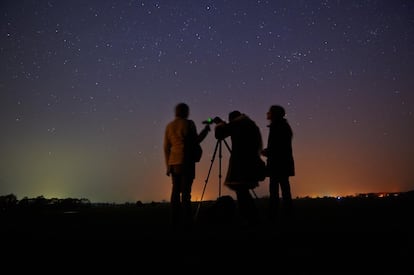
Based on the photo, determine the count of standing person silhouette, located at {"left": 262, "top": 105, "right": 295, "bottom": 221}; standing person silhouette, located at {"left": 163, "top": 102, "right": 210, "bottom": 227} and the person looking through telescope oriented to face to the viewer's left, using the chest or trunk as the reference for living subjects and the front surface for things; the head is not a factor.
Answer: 2

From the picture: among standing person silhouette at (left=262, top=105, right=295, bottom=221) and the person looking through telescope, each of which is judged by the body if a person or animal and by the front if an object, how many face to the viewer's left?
2

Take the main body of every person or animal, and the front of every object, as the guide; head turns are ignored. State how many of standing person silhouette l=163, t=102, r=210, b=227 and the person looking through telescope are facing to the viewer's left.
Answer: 1

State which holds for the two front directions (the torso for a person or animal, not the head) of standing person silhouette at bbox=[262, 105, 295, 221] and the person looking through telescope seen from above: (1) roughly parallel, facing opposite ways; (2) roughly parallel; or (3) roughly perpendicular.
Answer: roughly parallel

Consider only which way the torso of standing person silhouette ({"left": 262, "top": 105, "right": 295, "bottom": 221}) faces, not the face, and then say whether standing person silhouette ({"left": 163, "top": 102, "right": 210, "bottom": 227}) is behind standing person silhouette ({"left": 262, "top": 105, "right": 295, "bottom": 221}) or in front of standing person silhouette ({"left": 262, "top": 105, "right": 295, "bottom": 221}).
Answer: in front

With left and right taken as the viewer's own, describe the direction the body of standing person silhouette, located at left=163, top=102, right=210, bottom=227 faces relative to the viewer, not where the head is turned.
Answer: facing away from the viewer and to the right of the viewer

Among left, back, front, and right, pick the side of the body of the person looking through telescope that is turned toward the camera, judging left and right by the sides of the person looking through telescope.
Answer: left

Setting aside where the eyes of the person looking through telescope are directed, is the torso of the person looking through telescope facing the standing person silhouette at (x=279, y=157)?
no

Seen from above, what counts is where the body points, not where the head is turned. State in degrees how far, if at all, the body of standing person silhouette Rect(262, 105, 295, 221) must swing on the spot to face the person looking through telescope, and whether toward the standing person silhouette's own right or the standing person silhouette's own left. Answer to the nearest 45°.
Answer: approximately 45° to the standing person silhouette's own left

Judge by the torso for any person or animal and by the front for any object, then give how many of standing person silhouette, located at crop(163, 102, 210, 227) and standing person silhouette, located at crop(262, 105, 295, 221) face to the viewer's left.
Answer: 1

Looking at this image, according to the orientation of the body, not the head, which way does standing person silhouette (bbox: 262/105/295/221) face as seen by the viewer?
to the viewer's left

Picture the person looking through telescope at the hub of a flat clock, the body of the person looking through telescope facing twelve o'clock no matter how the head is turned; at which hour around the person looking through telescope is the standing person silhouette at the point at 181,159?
The standing person silhouette is roughly at 12 o'clock from the person looking through telescope.
